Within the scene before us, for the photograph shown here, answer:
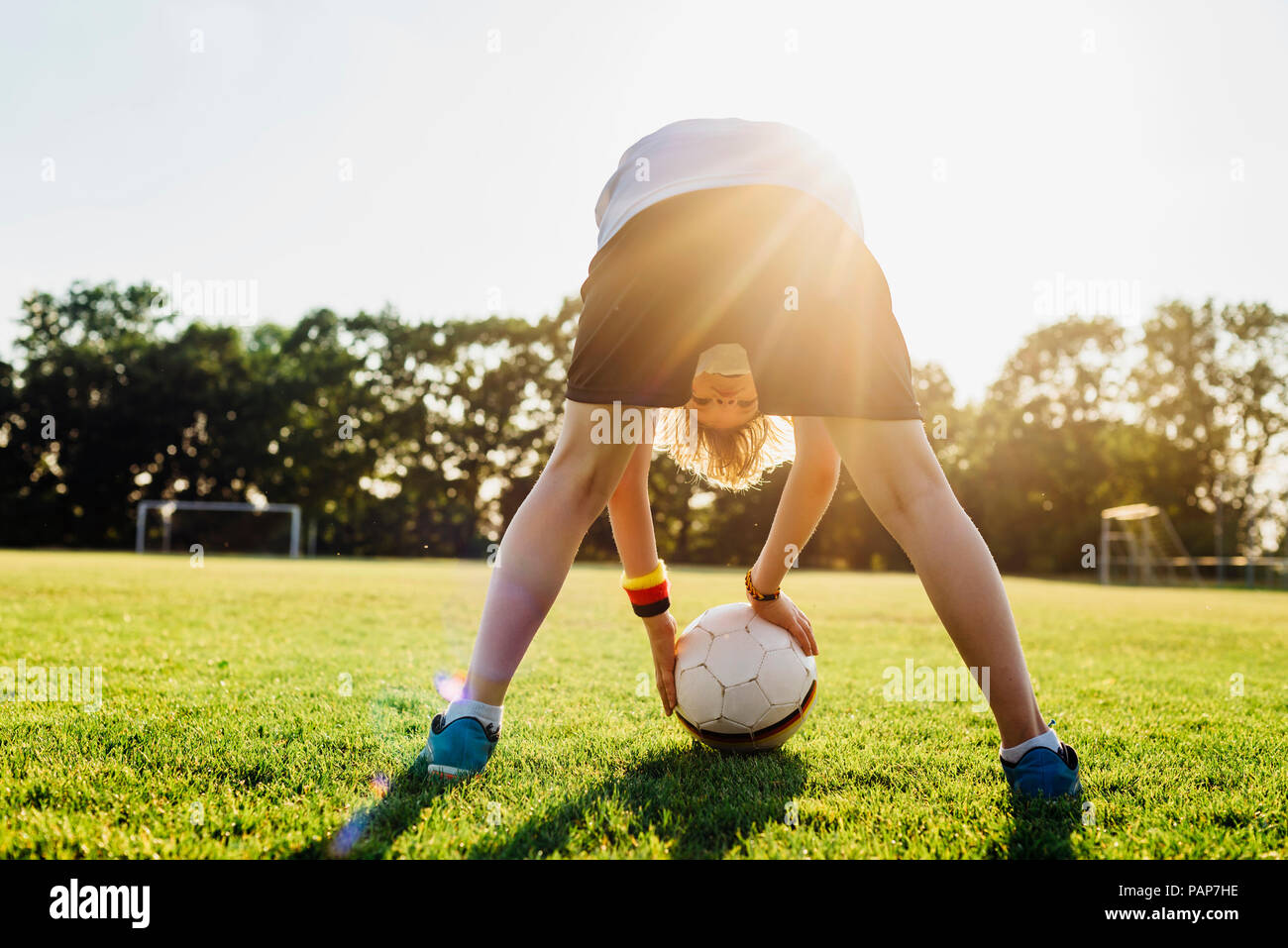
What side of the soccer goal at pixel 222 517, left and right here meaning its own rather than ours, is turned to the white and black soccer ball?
front

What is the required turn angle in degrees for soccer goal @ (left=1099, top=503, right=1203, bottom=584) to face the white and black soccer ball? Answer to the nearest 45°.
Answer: approximately 90° to its left

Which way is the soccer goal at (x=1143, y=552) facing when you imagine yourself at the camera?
facing to the left of the viewer

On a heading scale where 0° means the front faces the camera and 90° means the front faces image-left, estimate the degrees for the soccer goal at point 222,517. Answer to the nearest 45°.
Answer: approximately 0°

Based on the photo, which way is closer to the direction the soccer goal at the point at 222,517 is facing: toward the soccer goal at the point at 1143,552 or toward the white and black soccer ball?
the white and black soccer ball

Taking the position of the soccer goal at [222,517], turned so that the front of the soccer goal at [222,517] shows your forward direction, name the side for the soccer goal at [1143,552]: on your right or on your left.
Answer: on your left

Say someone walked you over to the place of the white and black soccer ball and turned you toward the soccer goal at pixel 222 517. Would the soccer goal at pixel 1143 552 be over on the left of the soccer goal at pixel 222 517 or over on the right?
right

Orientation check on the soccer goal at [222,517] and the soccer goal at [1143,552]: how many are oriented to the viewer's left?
1
